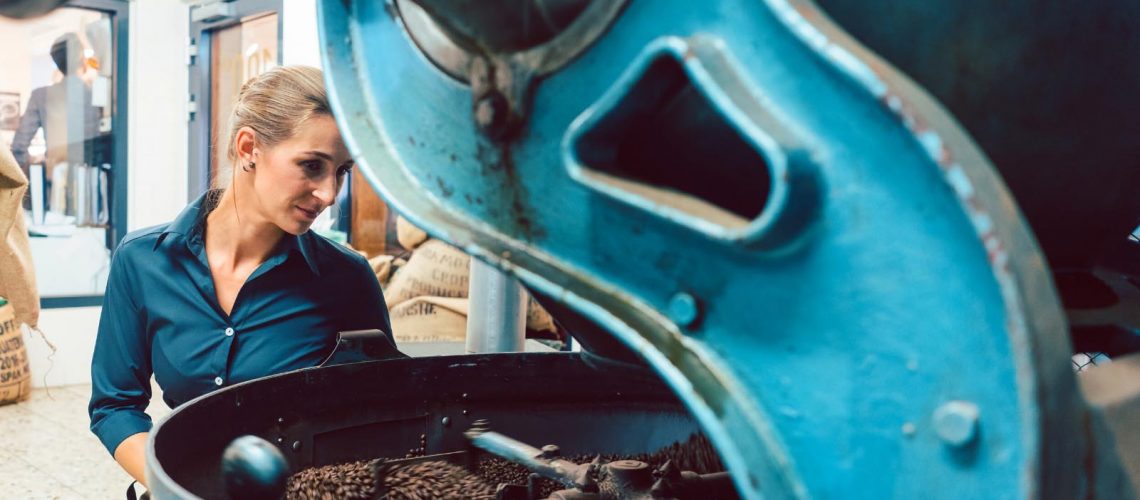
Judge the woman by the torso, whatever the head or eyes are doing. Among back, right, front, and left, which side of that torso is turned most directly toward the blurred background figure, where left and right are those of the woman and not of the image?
back

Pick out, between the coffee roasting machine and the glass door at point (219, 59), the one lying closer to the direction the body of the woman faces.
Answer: the coffee roasting machine

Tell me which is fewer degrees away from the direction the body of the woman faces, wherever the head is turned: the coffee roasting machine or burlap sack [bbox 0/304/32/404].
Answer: the coffee roasting machine

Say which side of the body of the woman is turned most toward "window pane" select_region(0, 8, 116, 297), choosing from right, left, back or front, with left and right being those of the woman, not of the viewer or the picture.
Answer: back

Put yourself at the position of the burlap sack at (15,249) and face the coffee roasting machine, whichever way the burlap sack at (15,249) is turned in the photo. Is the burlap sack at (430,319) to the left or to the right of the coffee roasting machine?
left

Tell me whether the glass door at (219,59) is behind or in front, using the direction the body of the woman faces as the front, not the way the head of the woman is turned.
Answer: behind

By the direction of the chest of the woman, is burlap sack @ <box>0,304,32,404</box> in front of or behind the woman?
behind

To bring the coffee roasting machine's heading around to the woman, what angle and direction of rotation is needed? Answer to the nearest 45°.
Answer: approximately 45° to its right

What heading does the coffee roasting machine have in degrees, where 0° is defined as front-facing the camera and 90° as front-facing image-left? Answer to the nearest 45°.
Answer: approximately 90°

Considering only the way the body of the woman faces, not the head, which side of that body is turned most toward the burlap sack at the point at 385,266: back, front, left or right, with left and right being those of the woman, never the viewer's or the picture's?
back

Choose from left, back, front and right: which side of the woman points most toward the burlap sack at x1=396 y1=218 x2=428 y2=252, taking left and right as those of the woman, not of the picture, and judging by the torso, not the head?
back

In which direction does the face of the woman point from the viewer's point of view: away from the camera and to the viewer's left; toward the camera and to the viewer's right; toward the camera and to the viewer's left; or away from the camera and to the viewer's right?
toward the camera and to the viewer's right

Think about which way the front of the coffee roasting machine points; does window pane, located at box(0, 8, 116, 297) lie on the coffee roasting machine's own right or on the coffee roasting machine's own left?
on the coffee roasting machine's own right
